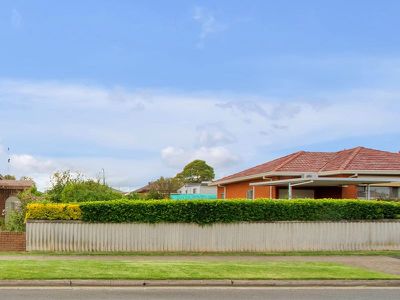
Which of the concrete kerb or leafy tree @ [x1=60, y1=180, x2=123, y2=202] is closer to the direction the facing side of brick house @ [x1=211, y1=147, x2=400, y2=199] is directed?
the concrete kerb

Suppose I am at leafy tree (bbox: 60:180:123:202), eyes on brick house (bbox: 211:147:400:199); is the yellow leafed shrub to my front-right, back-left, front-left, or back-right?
back-right

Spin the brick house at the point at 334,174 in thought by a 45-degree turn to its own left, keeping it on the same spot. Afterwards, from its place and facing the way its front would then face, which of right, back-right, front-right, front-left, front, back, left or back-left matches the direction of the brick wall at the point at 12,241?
right

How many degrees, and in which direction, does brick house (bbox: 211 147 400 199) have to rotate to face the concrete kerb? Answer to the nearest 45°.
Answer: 0° — it already faces it

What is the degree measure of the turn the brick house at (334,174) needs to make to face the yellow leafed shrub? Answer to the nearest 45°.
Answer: approximately 45° to its right

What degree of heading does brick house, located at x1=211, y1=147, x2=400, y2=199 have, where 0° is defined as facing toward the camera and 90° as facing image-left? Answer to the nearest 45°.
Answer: approximately 0°

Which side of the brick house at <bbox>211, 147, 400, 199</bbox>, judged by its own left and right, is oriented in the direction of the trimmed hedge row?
front
